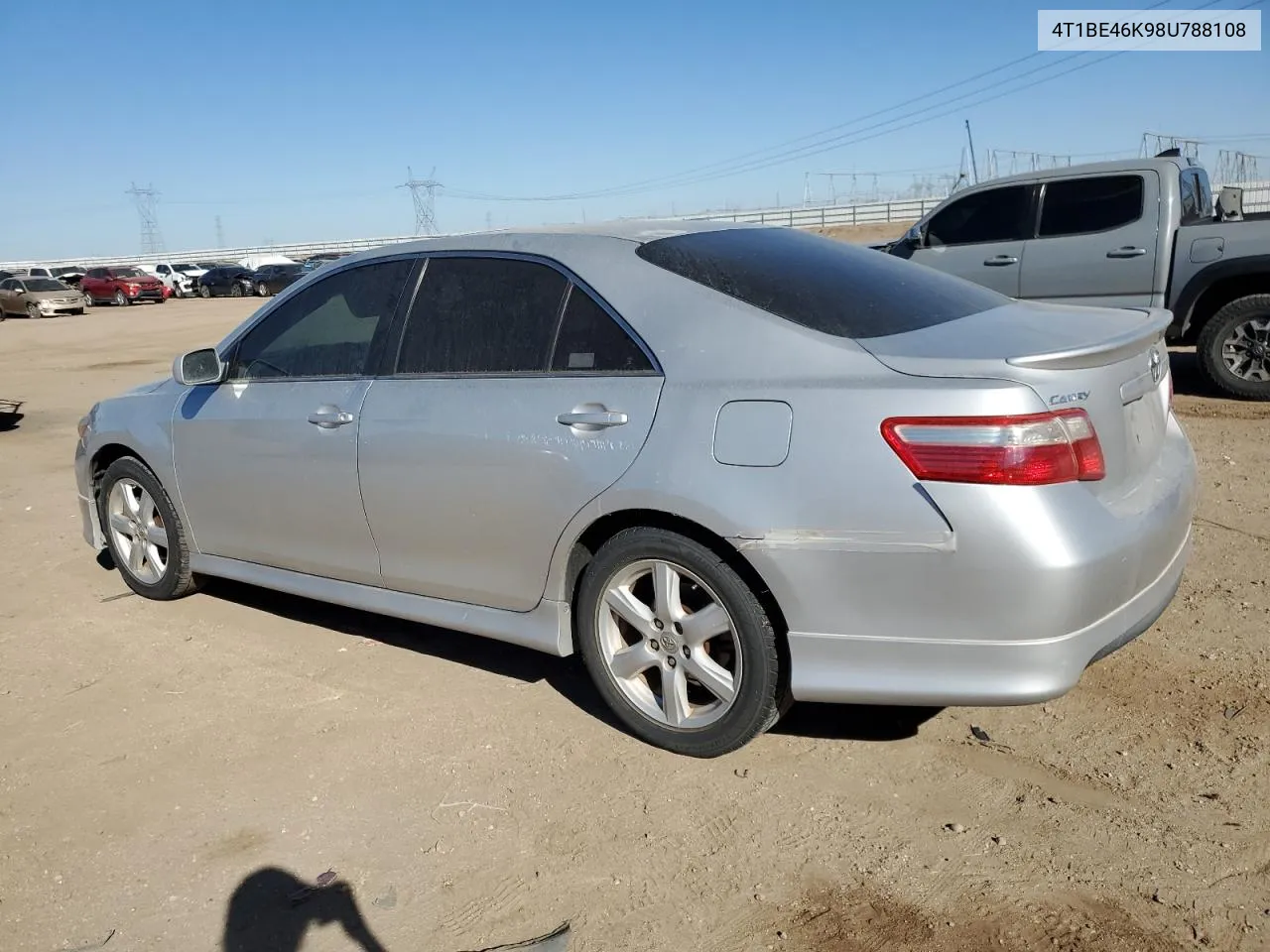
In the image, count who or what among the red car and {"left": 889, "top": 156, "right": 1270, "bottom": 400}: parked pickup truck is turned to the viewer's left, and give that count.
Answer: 1

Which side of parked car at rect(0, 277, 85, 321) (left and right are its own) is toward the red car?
left

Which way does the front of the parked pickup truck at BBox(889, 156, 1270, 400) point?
to the viewer's left

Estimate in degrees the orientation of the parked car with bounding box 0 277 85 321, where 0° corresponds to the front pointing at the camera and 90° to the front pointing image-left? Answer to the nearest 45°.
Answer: approximately 315°

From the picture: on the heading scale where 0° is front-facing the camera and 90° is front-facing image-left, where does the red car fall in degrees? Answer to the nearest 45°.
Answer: approximately 315°

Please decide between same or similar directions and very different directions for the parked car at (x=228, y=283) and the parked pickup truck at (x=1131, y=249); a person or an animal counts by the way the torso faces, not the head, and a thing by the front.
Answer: very different directions
